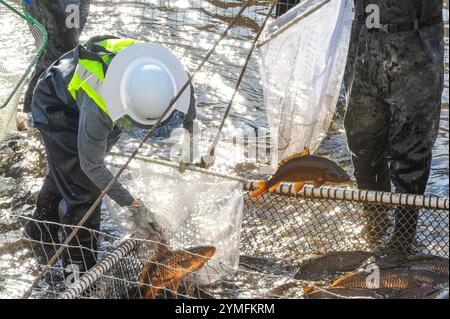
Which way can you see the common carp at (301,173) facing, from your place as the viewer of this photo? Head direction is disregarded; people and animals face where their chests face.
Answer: facing to the right of the viewer

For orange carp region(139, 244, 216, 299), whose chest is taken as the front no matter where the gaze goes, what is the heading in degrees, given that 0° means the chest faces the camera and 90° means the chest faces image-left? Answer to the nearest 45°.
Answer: approximately 270°

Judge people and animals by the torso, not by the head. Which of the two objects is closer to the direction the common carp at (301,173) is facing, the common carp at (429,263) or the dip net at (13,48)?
the common carp at (429,263)

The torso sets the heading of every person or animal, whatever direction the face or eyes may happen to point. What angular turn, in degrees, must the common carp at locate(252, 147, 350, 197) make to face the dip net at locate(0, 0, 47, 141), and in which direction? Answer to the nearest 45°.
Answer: approximately 135° to its left

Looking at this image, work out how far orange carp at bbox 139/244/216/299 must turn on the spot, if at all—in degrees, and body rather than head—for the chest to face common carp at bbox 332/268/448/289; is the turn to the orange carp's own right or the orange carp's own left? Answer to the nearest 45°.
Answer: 0° — it already faces it

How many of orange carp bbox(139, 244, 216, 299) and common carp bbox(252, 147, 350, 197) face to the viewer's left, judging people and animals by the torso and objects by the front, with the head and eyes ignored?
0
